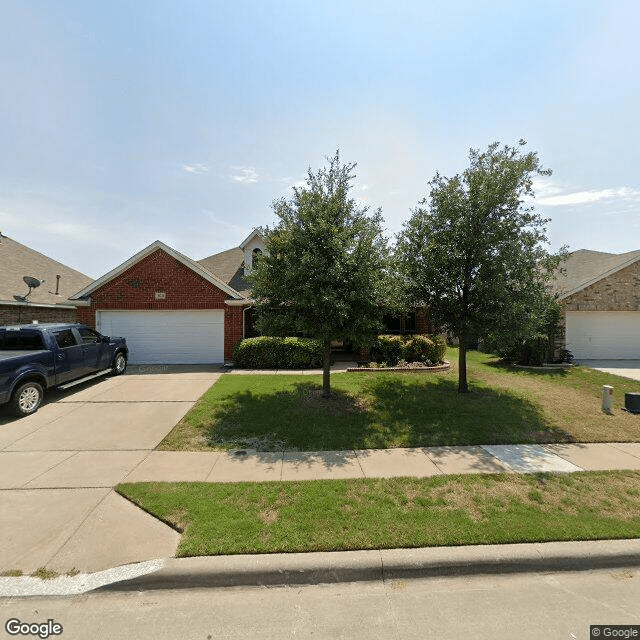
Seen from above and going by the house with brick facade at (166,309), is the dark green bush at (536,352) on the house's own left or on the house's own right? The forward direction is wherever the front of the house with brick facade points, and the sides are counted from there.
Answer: on the house's own left

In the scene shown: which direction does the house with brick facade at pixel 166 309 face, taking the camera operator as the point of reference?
facing the viewer

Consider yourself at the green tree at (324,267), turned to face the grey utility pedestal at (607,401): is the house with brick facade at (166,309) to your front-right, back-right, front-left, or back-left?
back-left

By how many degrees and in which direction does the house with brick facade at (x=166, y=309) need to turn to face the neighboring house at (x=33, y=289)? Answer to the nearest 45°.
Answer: approximately 135° to its right

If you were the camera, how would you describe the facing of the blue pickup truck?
facing away from the viewer and to the right of the viewer

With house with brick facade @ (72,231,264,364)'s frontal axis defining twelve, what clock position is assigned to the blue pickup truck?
The blue pickup truck is roughly at 1 o'clock from the house with brick facade.

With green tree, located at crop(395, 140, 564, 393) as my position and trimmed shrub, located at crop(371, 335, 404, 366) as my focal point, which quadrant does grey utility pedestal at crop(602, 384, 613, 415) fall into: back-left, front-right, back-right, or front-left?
back-right

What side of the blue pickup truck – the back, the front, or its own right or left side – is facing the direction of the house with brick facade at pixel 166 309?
front

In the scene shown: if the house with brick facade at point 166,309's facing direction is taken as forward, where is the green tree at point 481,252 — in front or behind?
in front

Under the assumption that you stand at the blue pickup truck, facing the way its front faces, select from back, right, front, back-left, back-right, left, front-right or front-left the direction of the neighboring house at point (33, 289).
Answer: front-left

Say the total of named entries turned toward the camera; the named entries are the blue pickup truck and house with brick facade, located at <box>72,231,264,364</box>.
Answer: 1

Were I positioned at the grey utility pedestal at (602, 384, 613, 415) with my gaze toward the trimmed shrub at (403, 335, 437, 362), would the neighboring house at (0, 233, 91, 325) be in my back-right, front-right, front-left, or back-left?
front-left
